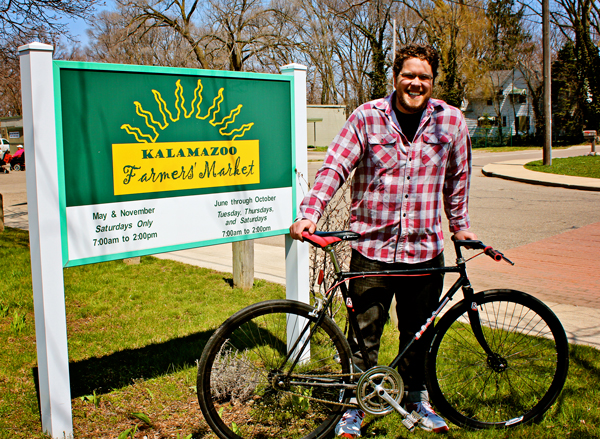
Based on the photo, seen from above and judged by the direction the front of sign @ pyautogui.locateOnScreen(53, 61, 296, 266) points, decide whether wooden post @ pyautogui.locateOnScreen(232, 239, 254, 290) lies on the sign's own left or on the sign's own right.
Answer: on the sign's own left

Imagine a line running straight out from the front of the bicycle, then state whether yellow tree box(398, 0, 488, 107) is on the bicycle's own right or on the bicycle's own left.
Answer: on the bicycle's own left

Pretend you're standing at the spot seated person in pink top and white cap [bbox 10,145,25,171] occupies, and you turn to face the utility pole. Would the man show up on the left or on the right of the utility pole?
right

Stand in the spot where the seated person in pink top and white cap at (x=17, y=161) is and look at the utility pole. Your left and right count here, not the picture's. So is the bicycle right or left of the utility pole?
right

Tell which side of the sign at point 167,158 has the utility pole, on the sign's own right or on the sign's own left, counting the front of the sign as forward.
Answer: on the sign's own left

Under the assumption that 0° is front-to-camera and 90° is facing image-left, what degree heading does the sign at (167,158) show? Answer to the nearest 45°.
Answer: approximately 315°

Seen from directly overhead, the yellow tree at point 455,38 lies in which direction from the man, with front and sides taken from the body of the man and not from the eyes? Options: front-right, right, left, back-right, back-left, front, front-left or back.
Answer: back

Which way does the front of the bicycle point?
to the viewer's right

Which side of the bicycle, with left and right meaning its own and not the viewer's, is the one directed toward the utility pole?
left
